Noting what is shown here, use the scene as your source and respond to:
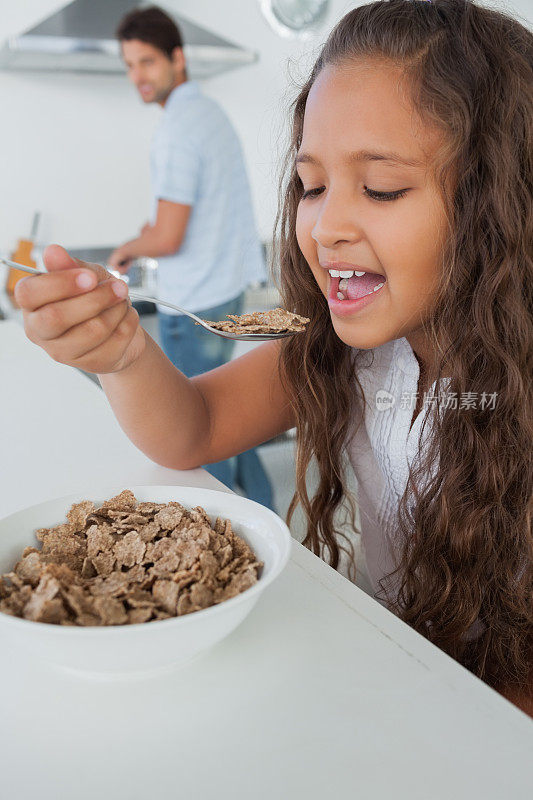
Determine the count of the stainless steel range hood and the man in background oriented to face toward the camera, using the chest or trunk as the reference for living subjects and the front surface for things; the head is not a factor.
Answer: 1

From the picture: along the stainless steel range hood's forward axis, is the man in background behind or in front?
in front

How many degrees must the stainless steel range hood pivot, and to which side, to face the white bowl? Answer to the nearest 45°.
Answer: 0° — it already faces it

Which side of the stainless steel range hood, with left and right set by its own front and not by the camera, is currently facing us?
front

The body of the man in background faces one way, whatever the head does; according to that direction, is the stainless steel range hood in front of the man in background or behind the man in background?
in front

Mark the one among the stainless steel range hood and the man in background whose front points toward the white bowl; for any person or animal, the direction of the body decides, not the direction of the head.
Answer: the stainless steel range hood

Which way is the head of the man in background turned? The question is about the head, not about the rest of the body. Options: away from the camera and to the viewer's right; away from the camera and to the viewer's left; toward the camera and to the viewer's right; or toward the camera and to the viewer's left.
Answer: toward the camera and to the viewer's left

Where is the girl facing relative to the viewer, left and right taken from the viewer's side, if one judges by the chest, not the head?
facing the viewer and to the left of the viewer

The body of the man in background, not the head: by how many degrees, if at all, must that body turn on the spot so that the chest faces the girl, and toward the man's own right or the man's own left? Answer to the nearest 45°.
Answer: approximately 135° to the man's own left

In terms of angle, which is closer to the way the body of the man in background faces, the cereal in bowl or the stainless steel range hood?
the stainless steel range hood

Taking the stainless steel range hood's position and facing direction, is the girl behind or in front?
in front

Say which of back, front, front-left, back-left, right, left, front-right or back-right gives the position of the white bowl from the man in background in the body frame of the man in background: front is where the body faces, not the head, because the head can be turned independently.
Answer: back-left
